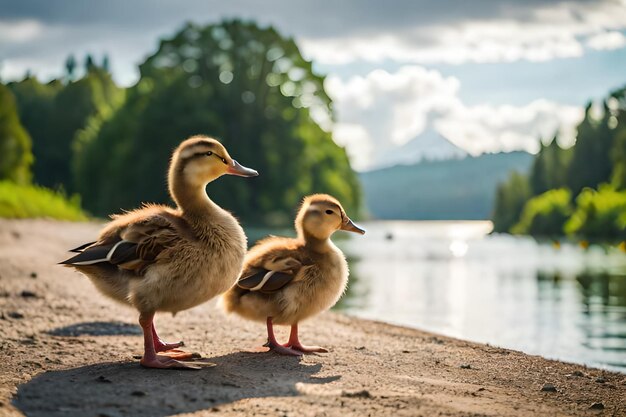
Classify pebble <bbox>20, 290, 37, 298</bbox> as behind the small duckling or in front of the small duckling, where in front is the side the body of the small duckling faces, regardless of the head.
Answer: behind

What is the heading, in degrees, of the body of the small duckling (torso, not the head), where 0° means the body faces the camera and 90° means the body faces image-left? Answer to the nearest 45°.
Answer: approximately 270°

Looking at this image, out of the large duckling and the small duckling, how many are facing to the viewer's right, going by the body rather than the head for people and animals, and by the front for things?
2

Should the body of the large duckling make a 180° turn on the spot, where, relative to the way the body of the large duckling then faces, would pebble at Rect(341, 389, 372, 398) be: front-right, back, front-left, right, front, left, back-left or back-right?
back-left

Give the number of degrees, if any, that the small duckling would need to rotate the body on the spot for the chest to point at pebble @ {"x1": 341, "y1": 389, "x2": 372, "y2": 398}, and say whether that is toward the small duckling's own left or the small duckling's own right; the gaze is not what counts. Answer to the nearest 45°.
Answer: approximately 90° to the small duckling's own right

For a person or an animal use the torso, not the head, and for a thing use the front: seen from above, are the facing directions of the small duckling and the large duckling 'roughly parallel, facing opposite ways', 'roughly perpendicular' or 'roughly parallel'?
roughly parallel

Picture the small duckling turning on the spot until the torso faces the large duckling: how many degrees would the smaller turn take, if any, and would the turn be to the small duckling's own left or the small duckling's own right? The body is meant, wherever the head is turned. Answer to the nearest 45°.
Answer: approximately 135° to the small duckling's own right

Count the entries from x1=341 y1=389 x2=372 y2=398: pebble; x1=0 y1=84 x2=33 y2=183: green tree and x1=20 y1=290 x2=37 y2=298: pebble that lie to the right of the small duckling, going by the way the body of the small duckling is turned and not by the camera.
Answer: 1

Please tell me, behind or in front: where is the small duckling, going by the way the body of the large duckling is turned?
in front

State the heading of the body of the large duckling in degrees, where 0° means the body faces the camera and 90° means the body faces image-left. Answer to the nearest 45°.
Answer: approximately 270°
